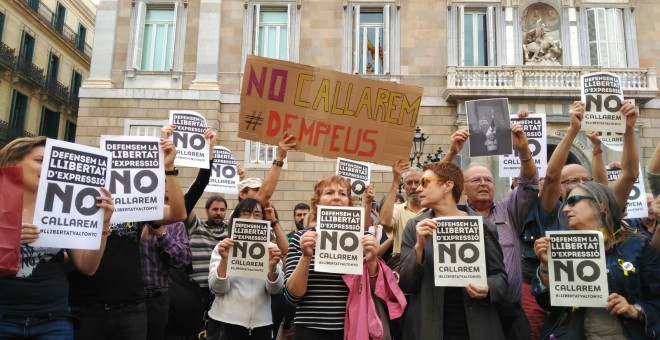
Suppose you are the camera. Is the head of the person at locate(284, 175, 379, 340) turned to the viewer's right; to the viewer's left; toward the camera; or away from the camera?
toward the camera

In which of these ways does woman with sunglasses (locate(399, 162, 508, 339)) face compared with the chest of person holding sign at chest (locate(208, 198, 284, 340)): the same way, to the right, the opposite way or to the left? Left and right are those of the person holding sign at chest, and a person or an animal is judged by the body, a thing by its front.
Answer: the same way

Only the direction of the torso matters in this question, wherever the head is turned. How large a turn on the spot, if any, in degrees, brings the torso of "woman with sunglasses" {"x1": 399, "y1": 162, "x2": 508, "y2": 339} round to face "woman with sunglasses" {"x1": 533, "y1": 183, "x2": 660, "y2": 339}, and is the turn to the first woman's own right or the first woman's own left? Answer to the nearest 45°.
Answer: approximately 90° to the first woman's own left

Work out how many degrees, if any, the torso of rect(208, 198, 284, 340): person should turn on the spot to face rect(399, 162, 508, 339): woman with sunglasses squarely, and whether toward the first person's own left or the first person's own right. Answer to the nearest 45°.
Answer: approximately 45° to the first person's own left

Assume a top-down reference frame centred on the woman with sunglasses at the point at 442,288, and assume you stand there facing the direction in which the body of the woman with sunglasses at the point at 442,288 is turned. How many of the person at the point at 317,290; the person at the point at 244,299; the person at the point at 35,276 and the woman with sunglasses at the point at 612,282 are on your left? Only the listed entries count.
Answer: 1

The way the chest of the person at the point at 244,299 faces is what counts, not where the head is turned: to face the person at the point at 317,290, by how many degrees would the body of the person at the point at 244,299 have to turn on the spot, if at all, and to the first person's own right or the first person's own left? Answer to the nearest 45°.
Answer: approximately 45° to the first person's own left

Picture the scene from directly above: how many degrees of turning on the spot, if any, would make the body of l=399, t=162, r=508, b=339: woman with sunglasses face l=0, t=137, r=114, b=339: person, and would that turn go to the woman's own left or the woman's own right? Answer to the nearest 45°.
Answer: approximately 90° to the woman's own right

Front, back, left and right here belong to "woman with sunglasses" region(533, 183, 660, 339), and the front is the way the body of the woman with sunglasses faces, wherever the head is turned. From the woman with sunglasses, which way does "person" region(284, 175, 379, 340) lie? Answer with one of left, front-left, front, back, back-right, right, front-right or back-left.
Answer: front-right

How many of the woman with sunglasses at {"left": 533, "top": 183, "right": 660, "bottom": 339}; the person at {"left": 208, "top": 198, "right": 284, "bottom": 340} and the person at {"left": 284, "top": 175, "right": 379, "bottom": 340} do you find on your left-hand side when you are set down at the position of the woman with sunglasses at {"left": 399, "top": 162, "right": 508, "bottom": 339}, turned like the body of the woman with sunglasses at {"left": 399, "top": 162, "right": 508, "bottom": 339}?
1

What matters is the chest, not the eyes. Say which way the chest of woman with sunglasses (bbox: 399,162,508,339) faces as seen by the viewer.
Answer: toward the camera

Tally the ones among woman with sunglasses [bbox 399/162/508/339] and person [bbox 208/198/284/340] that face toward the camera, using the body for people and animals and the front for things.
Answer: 2

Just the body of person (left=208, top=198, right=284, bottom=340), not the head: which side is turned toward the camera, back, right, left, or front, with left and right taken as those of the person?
front

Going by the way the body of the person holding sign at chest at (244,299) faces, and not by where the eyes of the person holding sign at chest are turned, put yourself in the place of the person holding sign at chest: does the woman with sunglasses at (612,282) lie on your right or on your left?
on your left

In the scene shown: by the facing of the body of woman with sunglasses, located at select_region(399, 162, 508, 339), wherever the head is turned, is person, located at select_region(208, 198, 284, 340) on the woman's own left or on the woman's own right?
on the woman's own right
